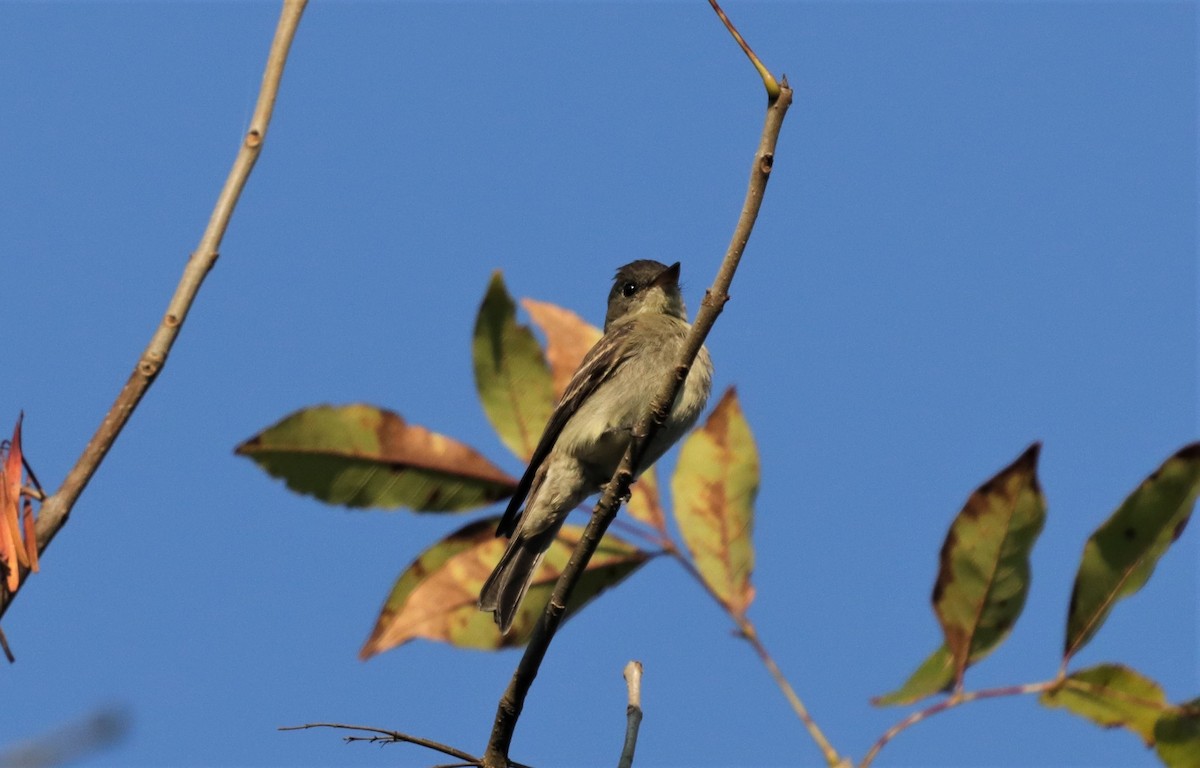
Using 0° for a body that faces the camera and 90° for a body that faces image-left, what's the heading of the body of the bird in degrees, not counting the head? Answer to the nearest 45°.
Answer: approximately 315°
